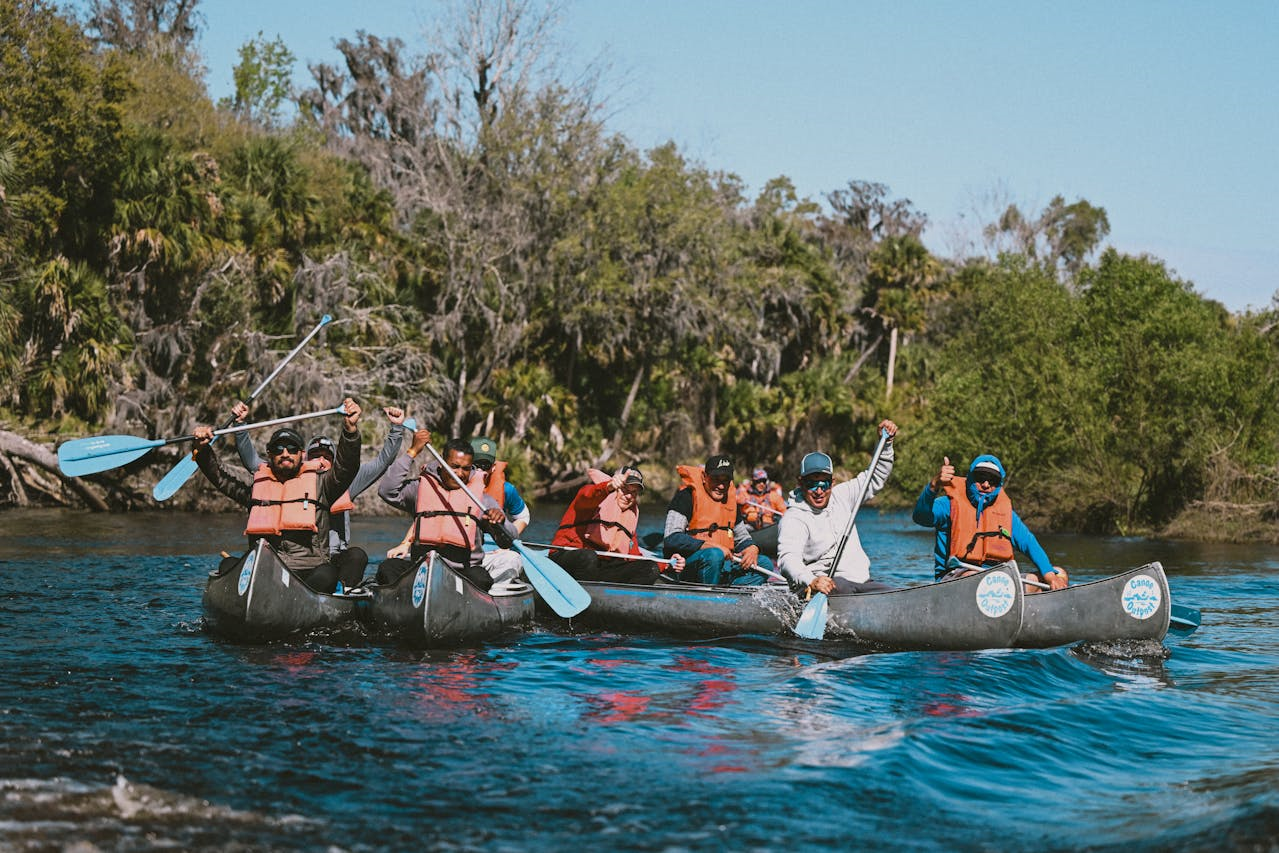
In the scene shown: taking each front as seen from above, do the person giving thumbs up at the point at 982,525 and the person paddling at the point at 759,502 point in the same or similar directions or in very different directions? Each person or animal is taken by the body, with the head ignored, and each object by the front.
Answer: same or similar directions

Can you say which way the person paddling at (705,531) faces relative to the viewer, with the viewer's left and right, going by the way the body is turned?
facing the viewer and to the right of the viewer

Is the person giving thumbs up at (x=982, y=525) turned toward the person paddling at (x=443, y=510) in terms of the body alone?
no

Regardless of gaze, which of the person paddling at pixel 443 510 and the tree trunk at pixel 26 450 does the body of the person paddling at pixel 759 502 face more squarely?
the person paddling

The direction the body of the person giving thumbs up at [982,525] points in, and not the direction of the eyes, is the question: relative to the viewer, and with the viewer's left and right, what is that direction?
facing the viewer

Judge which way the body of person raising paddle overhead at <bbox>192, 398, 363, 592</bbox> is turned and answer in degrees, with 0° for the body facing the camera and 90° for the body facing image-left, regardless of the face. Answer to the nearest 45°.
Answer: approximately 0°

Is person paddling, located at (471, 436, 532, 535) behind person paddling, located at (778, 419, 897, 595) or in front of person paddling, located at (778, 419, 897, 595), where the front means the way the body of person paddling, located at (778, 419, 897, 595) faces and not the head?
behind

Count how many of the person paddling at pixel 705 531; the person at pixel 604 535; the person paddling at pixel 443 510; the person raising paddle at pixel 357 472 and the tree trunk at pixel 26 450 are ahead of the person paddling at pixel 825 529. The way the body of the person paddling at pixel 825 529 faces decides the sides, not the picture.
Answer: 0

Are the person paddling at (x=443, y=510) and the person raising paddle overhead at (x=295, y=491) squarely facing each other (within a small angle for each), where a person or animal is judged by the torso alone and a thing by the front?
no

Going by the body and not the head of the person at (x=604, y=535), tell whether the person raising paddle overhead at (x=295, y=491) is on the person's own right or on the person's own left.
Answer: on the person's own right

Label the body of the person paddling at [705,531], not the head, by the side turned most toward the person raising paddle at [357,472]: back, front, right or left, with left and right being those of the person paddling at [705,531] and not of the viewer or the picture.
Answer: right

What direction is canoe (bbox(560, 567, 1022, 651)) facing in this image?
to the viewer's right

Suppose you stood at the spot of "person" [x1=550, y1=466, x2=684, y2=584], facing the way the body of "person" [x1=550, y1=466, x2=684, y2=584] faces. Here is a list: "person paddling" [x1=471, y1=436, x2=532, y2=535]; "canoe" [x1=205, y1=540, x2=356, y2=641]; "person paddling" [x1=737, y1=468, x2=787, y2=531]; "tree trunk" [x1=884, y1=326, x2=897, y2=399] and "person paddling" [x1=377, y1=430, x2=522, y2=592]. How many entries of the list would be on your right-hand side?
3

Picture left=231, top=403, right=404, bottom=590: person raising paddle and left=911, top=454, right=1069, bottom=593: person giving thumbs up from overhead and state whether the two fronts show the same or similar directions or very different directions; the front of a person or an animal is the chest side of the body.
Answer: same or similar directions

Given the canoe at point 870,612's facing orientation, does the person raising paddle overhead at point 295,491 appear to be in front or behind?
behind

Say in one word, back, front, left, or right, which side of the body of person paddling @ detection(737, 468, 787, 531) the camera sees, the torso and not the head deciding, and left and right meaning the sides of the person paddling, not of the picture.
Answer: front

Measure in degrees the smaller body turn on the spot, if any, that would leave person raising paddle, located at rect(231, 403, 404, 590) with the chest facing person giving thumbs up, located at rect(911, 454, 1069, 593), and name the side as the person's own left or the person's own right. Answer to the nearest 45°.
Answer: approximately 90° to the person's own left

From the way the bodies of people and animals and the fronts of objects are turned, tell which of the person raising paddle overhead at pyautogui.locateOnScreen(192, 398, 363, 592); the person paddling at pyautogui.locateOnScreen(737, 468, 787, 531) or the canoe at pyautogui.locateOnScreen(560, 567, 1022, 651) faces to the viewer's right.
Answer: the canoe

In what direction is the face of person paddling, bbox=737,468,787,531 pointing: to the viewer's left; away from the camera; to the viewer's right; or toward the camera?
toward the camera

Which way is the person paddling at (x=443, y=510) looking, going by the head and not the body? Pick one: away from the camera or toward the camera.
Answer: toward the camera

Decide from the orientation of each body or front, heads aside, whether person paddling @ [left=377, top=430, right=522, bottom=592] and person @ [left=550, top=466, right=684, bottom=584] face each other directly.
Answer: no
